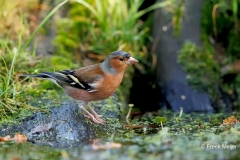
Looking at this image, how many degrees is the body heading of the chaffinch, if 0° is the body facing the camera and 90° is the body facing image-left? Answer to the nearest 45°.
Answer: approximately 270°
